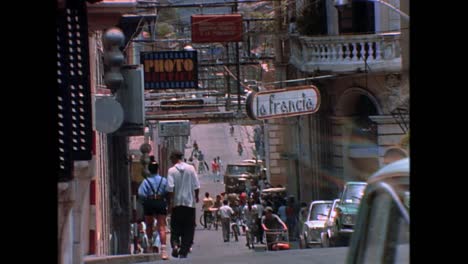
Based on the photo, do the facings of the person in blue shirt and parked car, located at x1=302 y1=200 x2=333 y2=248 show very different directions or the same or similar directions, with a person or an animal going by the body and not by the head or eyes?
very different directions

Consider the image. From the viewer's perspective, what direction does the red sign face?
toward the camera

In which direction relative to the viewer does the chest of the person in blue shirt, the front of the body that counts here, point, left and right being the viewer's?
facing away from the viewer

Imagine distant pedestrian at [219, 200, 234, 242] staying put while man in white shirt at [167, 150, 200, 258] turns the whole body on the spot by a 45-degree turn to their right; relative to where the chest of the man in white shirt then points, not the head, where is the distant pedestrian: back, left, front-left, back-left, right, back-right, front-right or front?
front-left

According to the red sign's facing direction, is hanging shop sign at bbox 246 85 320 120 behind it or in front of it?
in front

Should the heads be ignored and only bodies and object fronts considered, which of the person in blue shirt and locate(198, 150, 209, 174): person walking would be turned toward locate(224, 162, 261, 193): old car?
the person in blue shirt

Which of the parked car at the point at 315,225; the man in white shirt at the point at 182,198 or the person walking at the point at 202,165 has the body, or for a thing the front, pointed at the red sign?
the man in white shirt

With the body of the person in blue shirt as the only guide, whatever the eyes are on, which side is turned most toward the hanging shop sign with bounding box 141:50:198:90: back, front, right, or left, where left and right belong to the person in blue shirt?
front

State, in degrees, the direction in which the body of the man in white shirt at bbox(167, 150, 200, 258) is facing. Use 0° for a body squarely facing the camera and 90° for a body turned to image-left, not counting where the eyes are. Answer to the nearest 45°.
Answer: approximately 180°

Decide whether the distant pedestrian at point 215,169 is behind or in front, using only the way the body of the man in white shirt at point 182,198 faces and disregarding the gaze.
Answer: in front

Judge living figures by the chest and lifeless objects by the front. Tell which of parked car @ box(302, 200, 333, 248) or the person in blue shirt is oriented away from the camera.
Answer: the person in blue shirt
